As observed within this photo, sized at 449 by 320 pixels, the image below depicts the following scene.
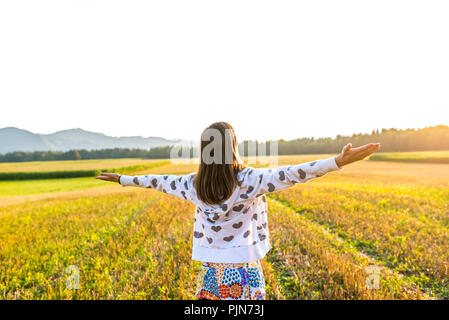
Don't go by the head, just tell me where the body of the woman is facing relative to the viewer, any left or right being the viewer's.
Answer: facing away from the viewer and to the right of the viewer

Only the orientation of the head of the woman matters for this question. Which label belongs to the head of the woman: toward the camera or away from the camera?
away from the camera
